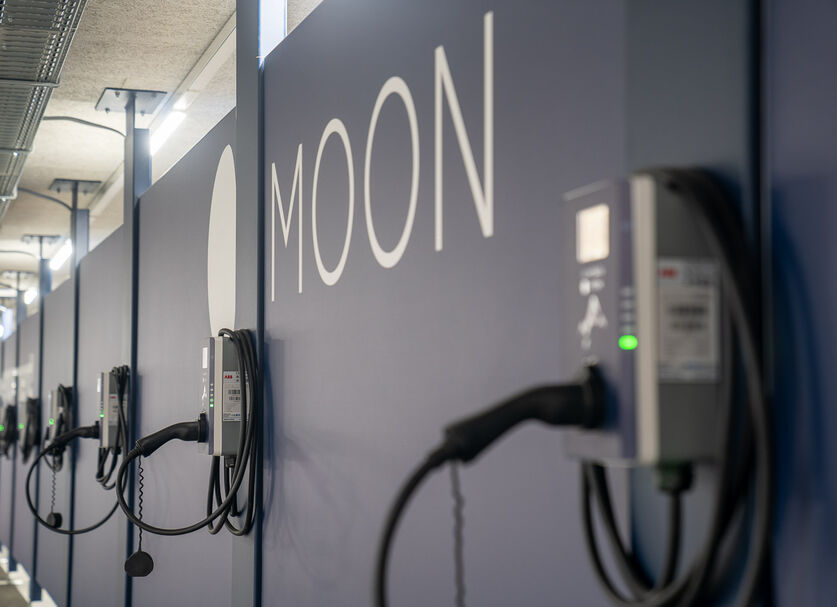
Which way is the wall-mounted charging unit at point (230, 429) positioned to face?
to the viewer's left

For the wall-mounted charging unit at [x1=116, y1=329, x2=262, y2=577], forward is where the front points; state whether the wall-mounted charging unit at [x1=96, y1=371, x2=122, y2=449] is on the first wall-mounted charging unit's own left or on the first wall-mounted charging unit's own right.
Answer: on the first wall-mounted charging unit's own right

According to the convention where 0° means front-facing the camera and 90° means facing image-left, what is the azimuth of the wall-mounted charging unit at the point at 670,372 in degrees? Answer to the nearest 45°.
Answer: approximately 45°

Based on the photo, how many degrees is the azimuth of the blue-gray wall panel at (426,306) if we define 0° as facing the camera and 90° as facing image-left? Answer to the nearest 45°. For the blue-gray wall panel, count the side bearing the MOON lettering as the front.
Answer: approximately 45°

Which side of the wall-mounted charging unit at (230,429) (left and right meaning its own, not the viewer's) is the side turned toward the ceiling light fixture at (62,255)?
right

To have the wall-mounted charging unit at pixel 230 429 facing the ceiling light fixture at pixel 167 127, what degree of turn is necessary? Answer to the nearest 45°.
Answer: approximately 90° to its right

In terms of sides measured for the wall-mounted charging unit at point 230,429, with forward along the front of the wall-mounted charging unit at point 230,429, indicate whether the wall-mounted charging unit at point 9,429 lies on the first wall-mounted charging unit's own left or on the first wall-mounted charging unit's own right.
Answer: on the first wall-mounted charging unit's own right

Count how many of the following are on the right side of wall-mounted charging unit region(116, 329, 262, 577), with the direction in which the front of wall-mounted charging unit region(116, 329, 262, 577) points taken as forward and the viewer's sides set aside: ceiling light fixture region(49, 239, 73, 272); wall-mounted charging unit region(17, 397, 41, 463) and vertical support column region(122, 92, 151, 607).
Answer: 3

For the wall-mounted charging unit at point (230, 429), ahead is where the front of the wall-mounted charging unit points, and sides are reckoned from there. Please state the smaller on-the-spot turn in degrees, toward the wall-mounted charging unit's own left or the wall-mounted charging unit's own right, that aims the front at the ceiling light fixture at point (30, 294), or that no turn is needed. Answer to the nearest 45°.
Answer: approximately 90° to the wall-mounted charging unit's own right

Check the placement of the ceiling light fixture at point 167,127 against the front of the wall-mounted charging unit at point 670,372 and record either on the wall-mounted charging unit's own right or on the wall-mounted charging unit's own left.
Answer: on the wall-mounted charging unit's own right
